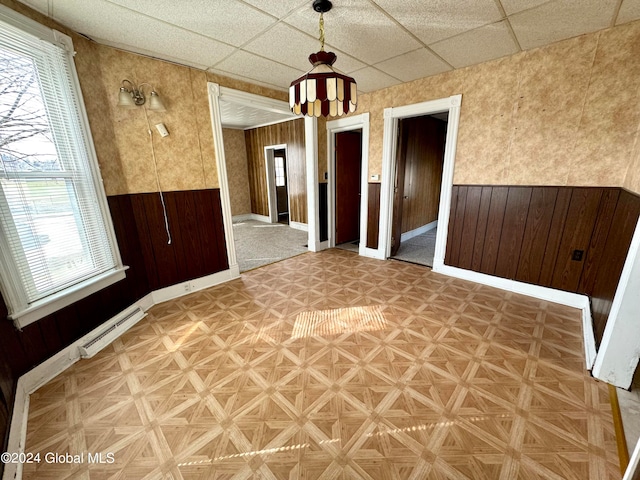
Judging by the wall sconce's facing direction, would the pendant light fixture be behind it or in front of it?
in front

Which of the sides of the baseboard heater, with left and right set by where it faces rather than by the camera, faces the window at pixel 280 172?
left

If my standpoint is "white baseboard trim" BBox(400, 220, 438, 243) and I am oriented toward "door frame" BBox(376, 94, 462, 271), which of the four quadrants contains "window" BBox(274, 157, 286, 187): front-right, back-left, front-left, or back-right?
back-right

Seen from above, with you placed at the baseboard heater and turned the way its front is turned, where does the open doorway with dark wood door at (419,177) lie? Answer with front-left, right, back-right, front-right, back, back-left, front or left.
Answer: front-left

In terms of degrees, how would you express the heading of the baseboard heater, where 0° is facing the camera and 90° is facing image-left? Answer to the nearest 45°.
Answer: approximately 315°
